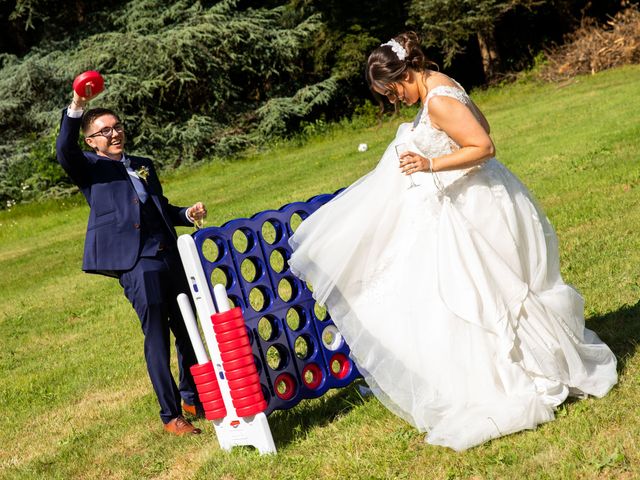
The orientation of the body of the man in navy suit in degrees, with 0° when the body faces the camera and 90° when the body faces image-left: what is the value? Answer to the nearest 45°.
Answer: approximately 315°

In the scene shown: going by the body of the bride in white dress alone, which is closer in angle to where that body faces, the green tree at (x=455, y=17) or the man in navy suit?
the man in navy suit

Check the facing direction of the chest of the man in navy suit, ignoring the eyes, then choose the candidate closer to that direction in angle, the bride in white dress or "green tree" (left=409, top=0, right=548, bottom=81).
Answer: the bride in white dress

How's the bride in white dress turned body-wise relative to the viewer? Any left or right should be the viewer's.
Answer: facing to the left of the viewer

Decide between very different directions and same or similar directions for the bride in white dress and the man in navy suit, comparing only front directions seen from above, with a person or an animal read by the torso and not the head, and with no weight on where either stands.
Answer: very different directions

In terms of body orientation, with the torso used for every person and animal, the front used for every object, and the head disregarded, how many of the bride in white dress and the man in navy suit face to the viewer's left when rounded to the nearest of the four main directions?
1

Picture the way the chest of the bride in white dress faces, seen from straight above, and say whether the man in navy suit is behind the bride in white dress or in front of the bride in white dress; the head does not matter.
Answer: in front

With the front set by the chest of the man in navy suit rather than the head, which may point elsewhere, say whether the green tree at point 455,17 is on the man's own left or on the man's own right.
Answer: on the man's own left

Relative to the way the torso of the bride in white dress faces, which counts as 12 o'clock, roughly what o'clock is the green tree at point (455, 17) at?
The green tree is roughly at 3 o'clock from the bride in white dress.
